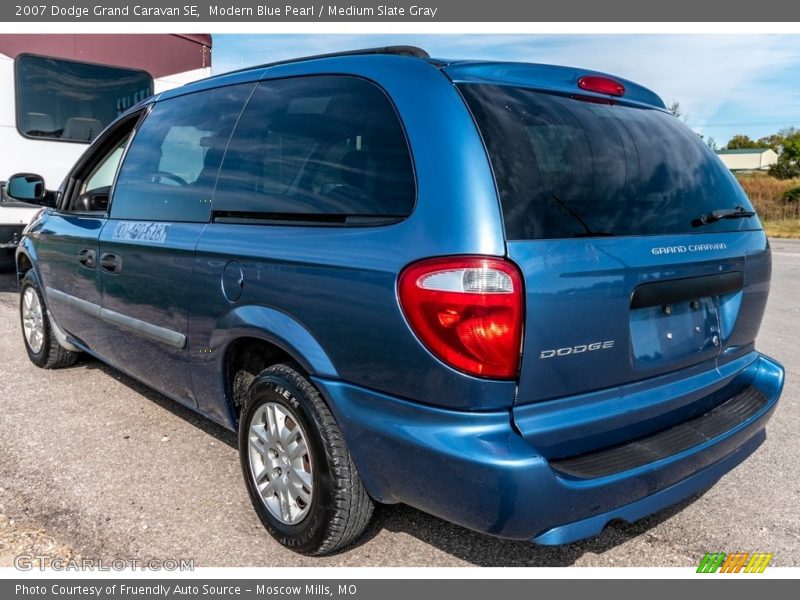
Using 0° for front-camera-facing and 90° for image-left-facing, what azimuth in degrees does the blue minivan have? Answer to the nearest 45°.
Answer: approximately 135°
